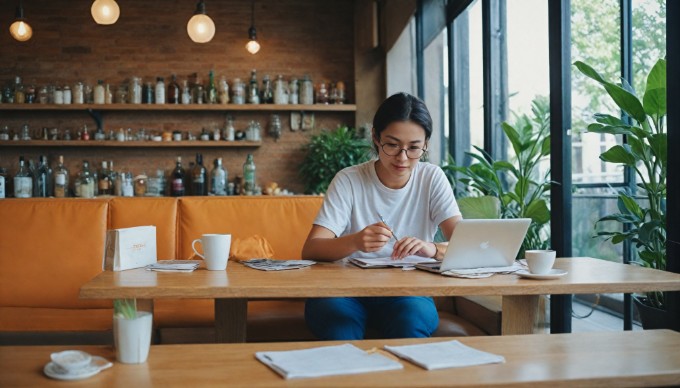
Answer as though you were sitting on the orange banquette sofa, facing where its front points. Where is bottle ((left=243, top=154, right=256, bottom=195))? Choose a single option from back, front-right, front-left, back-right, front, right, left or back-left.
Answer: back

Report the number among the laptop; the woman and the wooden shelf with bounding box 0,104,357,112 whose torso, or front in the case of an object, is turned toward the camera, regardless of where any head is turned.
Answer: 2

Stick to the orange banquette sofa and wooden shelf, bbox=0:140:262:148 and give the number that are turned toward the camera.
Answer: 2

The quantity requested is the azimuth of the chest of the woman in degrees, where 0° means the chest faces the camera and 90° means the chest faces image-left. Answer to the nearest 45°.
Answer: approximately 0°

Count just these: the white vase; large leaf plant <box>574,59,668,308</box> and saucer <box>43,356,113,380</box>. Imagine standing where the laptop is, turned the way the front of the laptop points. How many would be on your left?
2

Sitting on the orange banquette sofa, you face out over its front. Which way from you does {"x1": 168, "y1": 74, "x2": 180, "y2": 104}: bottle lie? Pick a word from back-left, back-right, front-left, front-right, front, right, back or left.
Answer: back

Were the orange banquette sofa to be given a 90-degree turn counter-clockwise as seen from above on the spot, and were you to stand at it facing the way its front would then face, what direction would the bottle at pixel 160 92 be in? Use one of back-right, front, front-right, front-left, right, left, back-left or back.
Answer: left

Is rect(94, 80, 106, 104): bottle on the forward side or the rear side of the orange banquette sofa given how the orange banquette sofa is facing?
on the rear side

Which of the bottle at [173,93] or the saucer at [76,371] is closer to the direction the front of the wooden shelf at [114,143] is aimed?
the saucer

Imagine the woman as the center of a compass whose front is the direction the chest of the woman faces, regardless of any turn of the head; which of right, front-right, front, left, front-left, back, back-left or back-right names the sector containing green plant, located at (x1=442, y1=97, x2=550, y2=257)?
back-left

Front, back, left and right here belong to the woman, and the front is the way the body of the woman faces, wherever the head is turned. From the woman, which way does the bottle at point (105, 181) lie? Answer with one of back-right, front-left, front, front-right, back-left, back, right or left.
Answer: back-right

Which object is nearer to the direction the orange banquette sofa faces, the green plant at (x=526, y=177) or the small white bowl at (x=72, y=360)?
the small white bowl
